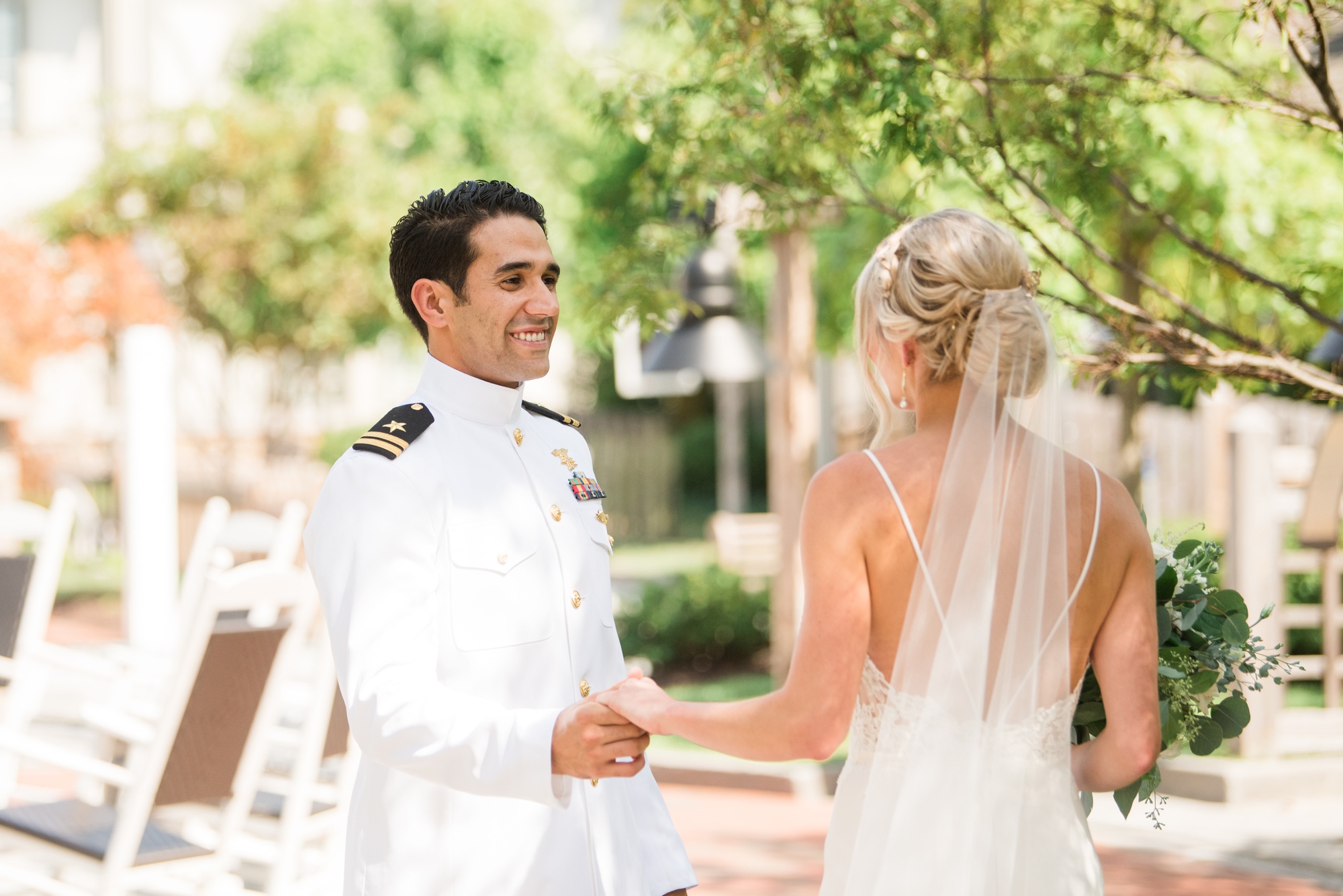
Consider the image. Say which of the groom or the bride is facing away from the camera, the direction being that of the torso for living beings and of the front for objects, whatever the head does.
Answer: the bride

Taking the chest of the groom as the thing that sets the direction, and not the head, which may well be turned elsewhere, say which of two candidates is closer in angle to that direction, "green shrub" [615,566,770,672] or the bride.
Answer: the bride

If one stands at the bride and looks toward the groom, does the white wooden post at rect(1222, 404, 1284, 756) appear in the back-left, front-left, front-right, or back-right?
back-right

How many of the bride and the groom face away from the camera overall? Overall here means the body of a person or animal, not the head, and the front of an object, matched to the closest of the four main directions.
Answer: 1

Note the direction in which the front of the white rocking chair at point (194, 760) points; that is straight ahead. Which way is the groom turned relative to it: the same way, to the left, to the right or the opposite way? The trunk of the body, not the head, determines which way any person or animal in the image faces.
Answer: the opposite way

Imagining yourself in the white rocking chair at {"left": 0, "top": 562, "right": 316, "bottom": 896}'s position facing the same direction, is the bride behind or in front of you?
behind

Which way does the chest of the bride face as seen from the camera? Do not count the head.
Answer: away from the camera

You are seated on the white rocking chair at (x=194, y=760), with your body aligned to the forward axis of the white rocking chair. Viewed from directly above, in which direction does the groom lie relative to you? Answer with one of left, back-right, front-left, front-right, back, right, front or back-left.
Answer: back-left

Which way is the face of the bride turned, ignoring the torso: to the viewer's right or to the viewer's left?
to the viewer's left

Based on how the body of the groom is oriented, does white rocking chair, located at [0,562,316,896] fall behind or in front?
behind
